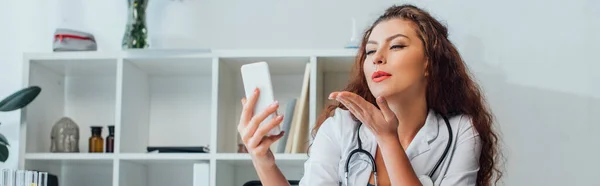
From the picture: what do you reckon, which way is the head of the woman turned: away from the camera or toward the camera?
toward the camera

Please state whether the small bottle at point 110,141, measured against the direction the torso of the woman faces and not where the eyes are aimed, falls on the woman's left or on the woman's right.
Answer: on the woman's right

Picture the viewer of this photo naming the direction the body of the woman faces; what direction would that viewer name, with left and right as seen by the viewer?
facing the viewer and to the left of the viewer

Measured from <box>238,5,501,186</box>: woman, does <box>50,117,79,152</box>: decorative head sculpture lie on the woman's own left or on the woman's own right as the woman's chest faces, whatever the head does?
on the woman's own right
